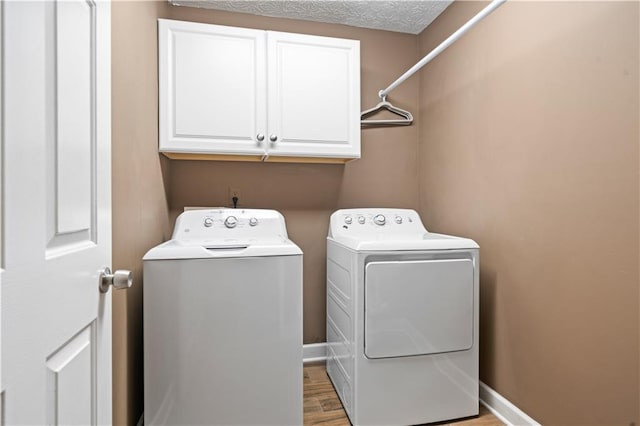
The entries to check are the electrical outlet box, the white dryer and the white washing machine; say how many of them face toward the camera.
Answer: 3

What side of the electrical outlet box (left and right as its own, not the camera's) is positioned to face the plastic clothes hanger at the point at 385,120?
left

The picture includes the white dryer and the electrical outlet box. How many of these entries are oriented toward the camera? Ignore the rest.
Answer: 2

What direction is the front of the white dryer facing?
toward the camera

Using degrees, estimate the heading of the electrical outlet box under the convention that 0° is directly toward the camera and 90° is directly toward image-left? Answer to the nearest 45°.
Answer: approximately 0°

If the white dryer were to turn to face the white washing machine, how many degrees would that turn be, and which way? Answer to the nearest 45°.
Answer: approximately 45° to its right

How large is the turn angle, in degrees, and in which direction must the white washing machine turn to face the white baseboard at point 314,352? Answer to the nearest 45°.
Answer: approximately 135° to its left

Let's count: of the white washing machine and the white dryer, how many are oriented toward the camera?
2

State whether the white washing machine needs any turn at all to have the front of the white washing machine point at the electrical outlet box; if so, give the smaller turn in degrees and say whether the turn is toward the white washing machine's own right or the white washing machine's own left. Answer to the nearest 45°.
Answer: approximately 180°

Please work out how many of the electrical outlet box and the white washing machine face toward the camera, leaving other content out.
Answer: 2

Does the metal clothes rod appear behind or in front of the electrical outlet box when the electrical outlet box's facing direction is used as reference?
in front

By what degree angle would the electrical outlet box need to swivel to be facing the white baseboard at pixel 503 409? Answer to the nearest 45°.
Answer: approximately 45° to its left

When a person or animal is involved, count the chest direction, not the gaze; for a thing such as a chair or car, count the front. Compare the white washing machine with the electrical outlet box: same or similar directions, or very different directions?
same or similar directions

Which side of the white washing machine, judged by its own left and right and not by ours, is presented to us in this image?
front

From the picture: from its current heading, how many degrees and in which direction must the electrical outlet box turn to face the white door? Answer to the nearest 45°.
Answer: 0° — it already faces it
